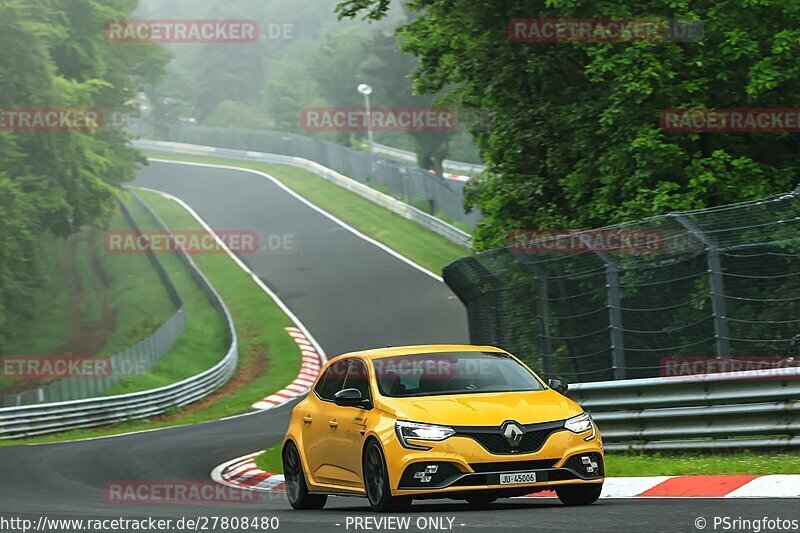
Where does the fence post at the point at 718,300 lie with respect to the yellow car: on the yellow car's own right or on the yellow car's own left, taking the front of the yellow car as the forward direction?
on the yellow car's own left

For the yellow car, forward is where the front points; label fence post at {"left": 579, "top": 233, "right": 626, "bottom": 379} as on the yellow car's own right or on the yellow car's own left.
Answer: on the yellow car's own left

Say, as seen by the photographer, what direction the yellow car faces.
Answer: facing the viewer and to the right of the viewer

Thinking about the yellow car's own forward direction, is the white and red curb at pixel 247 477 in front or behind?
behind

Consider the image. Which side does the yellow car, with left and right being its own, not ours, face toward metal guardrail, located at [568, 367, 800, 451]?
left

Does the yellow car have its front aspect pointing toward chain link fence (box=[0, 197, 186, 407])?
no

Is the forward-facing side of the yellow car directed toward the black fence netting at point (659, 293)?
no

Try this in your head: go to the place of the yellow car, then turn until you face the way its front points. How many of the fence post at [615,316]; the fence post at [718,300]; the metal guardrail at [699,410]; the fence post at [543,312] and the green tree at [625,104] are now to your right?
0

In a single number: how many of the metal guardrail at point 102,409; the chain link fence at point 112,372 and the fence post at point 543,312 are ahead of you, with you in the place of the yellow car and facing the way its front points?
0

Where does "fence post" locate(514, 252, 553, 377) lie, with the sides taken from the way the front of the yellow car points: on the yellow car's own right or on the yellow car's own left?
on the yellow car's own left

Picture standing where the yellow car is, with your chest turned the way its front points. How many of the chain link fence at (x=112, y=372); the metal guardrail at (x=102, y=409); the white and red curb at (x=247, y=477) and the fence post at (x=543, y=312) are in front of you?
0
